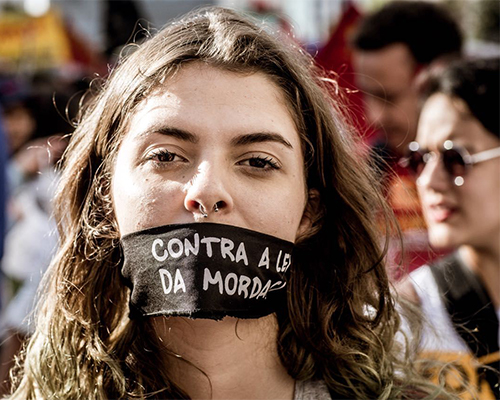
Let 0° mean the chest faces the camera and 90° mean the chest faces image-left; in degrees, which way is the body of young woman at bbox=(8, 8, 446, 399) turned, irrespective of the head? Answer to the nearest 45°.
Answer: approximately 0°

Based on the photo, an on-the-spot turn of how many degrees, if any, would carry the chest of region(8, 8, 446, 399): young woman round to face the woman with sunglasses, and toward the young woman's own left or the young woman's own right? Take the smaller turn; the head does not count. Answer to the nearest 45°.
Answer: approximately 135° to the young woman's own left

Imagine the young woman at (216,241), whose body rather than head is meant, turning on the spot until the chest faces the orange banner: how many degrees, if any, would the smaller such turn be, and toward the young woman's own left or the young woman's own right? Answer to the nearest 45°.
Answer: approximately 180°
